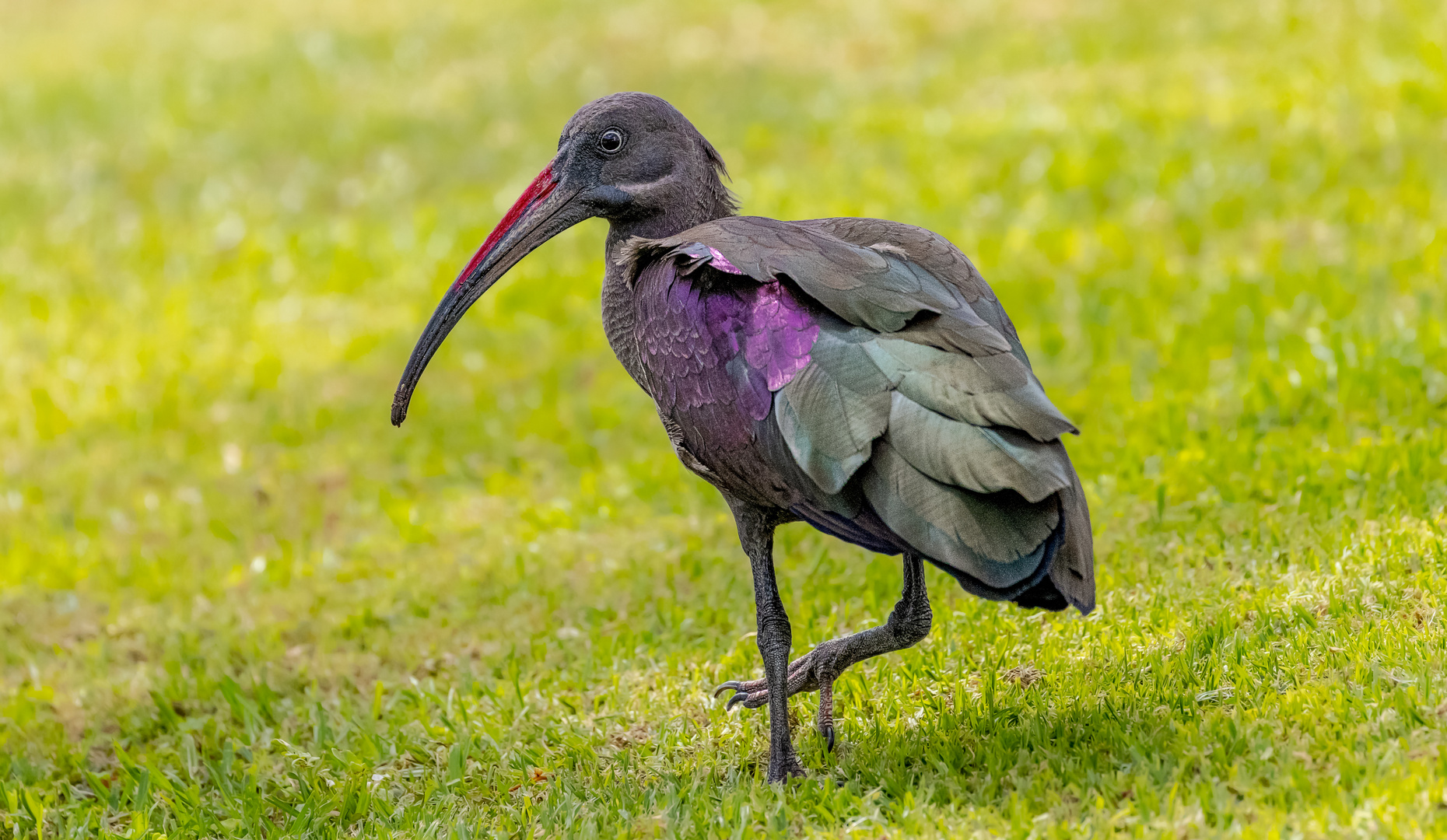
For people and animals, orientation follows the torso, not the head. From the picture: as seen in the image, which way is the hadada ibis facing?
to the viewer's left
